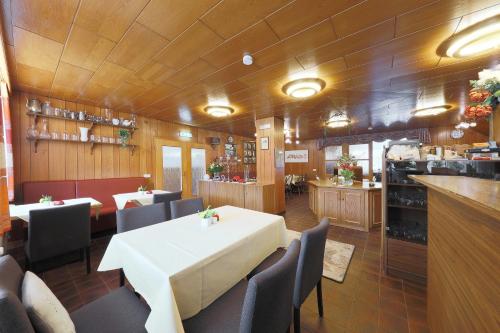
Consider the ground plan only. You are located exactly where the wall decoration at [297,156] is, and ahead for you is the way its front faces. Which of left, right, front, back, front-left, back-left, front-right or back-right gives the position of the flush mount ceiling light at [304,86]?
front

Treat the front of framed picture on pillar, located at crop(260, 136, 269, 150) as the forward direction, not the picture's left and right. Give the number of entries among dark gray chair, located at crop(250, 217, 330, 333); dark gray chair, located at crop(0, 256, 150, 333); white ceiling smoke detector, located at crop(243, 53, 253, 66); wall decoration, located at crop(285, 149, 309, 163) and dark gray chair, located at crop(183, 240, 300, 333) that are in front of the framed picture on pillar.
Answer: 4

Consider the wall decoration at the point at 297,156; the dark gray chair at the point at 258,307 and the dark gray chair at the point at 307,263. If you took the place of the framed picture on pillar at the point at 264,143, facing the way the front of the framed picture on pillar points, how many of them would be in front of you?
2

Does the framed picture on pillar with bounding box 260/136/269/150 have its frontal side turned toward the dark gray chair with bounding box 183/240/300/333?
yes

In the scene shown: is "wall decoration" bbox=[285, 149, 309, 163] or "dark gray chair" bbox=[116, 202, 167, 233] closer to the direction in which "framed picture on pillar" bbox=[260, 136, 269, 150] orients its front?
the dark gray chair

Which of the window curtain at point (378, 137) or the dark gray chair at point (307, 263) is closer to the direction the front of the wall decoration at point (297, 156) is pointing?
the dark gray chair

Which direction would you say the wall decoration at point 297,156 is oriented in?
toward the camera

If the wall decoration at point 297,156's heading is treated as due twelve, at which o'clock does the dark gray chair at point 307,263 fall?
The dark gray chair is roughly at 12 o'clock from the wall decoration.

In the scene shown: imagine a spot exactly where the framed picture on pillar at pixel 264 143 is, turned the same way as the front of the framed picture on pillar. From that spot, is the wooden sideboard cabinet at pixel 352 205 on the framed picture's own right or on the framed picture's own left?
on the framed picture's own left

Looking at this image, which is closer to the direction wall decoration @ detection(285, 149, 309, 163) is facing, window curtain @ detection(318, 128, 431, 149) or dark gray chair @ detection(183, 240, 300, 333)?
the dark gray chair

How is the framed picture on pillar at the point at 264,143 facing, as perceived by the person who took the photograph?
facing the viewer

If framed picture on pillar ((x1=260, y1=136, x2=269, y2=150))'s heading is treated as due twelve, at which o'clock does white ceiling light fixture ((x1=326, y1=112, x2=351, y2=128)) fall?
The white ceiling light fixture is roughly at 9 o'clock from the framed picture on pillar.

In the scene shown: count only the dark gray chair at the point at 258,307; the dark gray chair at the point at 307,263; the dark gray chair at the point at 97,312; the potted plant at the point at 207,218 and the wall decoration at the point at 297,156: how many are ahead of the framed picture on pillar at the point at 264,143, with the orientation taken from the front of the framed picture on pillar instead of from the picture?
4

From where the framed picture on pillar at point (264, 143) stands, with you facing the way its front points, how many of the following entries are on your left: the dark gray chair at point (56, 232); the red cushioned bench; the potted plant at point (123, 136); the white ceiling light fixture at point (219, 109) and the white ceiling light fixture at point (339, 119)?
1

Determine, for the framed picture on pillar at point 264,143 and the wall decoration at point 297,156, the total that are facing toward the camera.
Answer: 2
